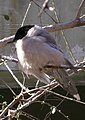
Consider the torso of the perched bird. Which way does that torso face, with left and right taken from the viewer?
facing to the left of the viewer
